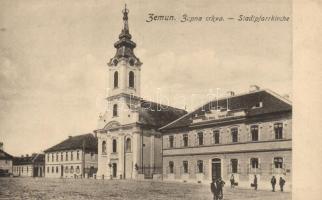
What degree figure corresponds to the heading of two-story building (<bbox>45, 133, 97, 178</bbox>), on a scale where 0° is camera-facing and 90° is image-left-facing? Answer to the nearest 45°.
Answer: approximately 45°
